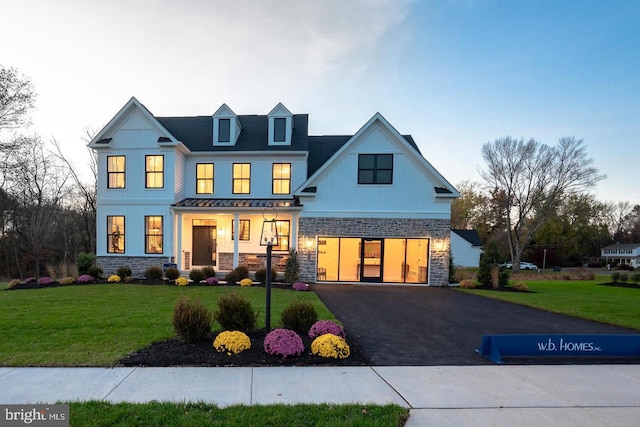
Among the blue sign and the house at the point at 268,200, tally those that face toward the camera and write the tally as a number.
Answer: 2

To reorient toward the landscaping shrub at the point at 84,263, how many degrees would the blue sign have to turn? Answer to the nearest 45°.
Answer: approximately 90° to its right

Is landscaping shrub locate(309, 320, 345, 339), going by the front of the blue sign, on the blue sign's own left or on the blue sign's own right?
on the blue sign's own right

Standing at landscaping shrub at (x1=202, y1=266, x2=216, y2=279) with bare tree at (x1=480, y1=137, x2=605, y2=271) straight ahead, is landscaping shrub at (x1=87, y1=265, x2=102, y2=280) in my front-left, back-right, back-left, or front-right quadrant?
back-left

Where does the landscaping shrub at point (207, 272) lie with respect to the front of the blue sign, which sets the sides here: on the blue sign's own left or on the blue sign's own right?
on the blue sign's own right

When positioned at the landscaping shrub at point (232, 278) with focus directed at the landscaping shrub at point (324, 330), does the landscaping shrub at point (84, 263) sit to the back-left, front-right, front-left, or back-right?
back-right

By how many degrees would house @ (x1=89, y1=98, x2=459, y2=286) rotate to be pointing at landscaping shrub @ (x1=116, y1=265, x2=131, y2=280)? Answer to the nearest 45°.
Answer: approximately 90° to its right

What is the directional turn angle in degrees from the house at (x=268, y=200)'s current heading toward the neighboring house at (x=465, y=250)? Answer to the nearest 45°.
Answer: approximately 135° to its left

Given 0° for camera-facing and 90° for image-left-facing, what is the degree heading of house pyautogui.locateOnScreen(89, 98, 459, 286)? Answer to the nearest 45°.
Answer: approximately 0°

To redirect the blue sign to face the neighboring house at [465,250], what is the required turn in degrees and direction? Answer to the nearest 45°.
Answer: approximately 180°
